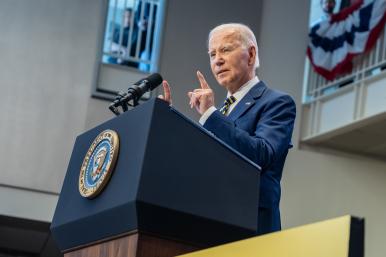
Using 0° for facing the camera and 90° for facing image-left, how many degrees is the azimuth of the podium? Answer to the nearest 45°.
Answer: approximately 45°

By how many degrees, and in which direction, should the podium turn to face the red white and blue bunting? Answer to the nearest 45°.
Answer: approximately 135° to its right

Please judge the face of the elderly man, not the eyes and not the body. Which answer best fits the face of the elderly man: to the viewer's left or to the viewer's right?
to the viewer's left

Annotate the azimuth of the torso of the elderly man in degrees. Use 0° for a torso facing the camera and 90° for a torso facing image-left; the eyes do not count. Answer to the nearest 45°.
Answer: approximately 45°

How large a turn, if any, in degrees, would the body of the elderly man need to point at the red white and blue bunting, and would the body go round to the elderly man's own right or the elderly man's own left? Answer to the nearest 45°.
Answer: approximately 135° to the elderly man's own right
